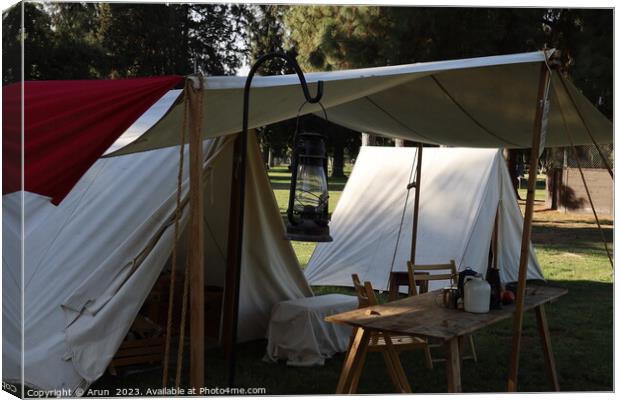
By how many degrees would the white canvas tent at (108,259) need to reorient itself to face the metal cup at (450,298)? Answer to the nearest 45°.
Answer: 0° — it already faces it

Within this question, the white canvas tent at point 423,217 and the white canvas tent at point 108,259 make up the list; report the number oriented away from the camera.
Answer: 0

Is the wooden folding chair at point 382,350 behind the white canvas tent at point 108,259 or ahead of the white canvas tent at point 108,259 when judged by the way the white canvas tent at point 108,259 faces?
ahead

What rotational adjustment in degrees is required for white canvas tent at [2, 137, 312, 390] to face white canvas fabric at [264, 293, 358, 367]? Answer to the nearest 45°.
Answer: approximately 45° to its left

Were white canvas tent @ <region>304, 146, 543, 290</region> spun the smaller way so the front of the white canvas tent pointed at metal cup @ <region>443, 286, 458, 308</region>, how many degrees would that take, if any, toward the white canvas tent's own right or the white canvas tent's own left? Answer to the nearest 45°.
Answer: approximately 45° to the white canvas tent's own right

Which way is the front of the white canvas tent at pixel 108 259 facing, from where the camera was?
facing the viewer and to the right of the viewer
